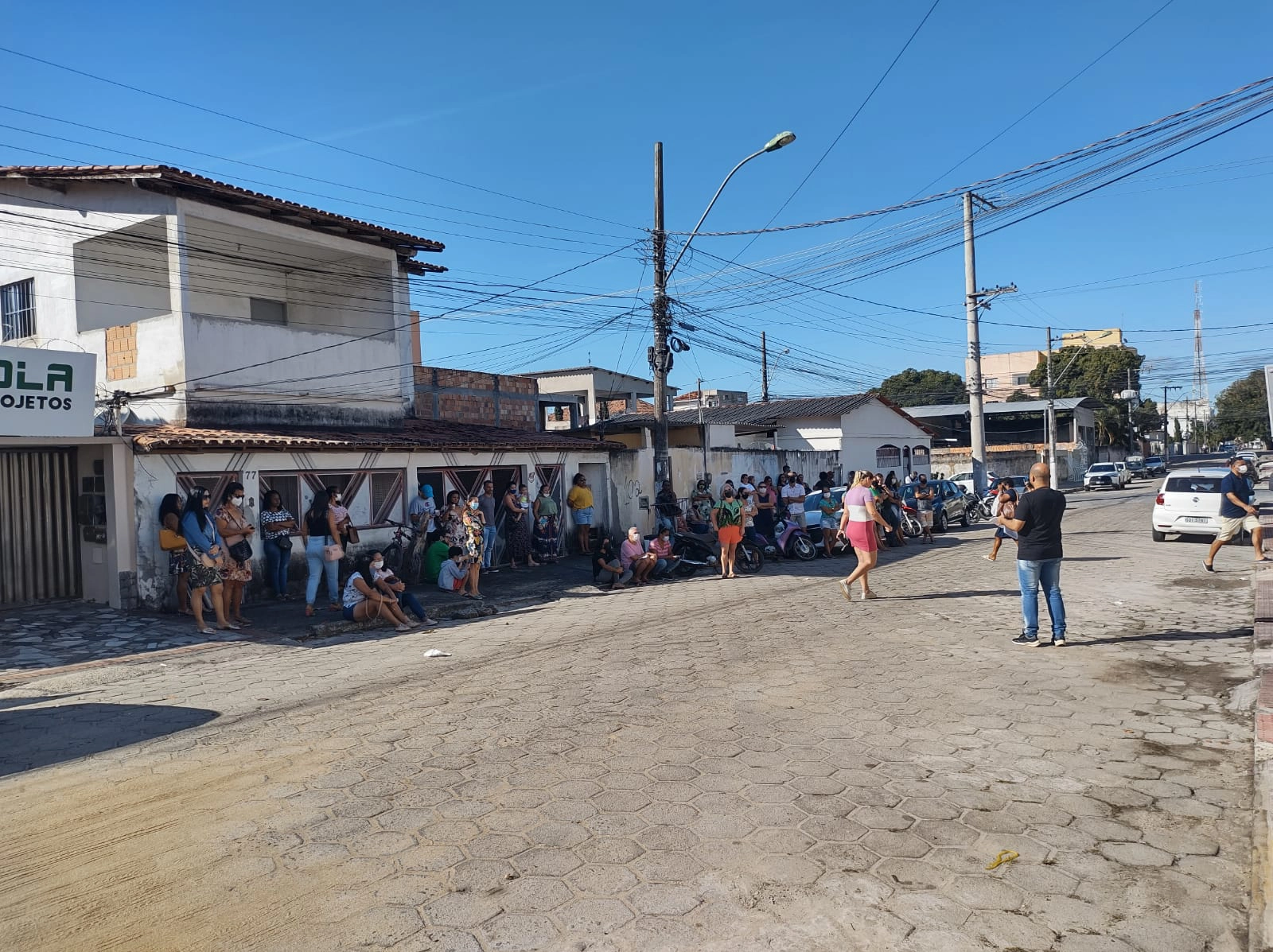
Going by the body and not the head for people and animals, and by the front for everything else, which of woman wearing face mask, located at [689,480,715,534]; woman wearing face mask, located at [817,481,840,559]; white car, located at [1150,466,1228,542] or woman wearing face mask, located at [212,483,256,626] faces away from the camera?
the white car

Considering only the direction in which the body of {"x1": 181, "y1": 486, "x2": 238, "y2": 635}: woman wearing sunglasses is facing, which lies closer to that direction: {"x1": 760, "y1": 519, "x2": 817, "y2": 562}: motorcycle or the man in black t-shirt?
the man in black t-shirt

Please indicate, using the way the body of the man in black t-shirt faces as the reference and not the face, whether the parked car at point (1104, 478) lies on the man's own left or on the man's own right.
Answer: on the man's own right

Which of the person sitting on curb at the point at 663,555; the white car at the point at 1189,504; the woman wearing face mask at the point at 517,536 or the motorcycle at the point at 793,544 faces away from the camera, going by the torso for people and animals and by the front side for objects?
the white car

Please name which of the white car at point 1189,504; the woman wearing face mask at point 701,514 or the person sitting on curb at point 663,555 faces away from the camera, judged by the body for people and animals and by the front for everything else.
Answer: the white car

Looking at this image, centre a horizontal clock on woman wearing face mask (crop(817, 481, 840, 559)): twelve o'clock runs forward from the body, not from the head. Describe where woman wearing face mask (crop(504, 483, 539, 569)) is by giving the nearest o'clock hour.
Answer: woman wearing face mask (crop(504, 483, 539, 569)) is roughly at 4 o'clock from woman wearing face mask (crop(817, 481, 840, 559)).

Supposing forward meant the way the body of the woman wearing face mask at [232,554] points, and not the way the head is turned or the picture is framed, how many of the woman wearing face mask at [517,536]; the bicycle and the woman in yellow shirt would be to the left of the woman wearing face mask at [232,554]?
3

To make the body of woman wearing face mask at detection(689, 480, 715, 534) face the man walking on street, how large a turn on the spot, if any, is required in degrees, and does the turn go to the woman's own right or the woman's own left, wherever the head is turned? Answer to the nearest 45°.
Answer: approximately 45° to the woman's own left

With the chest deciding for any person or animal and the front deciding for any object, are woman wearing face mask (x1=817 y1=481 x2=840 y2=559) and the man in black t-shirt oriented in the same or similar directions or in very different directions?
very different directions

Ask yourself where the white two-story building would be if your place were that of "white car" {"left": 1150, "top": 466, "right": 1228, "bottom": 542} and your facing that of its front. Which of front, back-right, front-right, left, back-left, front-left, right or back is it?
back-left

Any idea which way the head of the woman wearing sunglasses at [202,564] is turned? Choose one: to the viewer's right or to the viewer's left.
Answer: to the viewer's right

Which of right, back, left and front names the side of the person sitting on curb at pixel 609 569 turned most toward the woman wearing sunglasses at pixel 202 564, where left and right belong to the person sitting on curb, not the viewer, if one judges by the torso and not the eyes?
right
